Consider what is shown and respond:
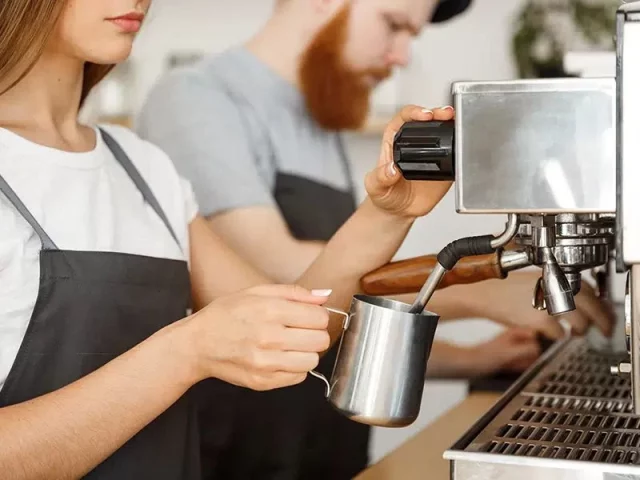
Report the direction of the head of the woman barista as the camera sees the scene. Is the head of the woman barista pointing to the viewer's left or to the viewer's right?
to the viewer's right

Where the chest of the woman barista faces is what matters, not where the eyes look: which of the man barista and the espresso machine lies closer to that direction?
the espresso machine

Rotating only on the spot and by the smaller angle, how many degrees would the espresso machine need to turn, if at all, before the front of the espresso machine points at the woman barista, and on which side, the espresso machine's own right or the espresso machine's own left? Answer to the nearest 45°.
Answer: approximately 45° to the espresso machine's own right

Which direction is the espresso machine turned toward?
to the viewer's left

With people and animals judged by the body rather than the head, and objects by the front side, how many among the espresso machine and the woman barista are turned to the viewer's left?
1

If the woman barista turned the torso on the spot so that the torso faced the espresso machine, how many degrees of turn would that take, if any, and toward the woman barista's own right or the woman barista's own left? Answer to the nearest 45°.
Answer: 0° — they already face it

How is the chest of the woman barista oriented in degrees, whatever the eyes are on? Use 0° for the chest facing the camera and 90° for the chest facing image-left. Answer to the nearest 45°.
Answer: approximately 315°
